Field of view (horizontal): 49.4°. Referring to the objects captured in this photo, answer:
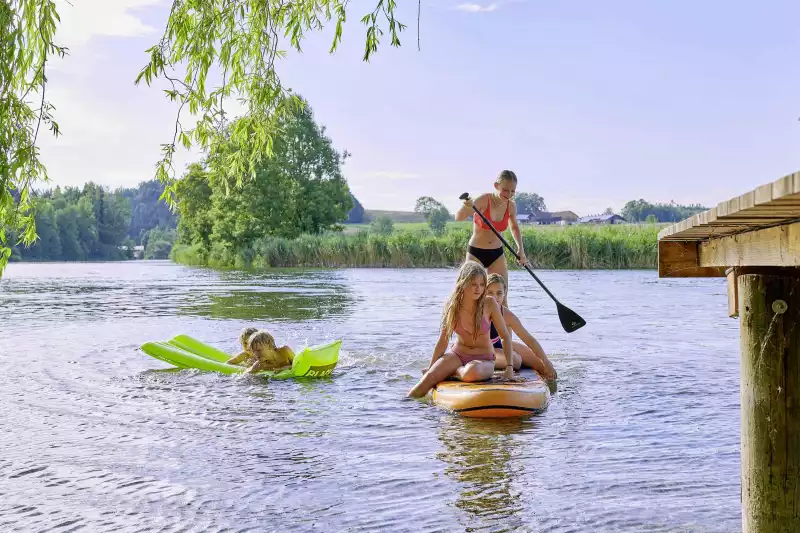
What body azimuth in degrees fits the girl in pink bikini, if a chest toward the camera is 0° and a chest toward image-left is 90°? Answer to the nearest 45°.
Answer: approximately 0°

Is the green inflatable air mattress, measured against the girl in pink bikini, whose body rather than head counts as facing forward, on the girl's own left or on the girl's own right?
on the girl's own right

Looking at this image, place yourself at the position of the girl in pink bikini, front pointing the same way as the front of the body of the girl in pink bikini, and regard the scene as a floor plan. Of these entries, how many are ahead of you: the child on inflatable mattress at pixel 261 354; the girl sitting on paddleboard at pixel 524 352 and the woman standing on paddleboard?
0

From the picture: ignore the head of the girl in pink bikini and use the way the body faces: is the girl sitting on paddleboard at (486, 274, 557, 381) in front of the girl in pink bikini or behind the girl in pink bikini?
behind

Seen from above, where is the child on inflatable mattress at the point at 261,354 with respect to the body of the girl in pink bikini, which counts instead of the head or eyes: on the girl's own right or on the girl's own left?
on the girl's own right

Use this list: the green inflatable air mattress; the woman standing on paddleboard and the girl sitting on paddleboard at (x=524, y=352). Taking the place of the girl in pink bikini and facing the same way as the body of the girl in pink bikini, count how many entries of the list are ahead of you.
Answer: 0

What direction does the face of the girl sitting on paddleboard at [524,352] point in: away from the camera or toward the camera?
toward the camera
